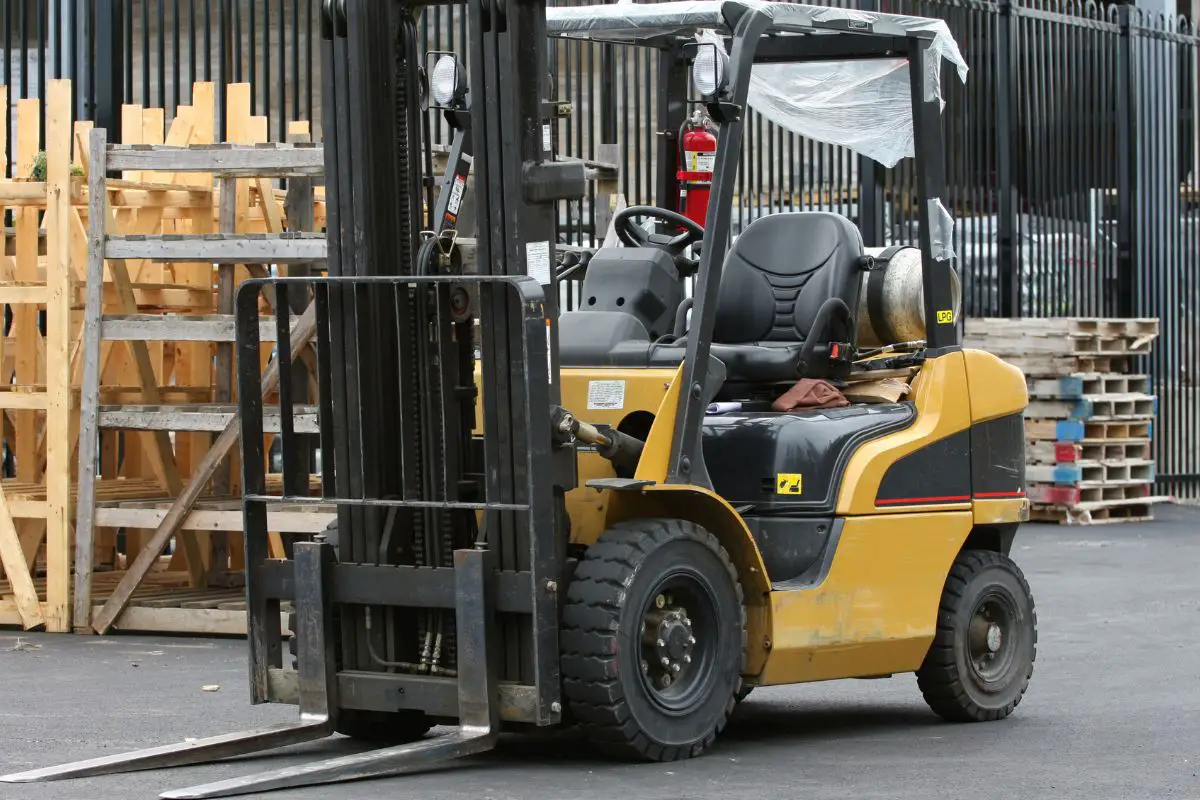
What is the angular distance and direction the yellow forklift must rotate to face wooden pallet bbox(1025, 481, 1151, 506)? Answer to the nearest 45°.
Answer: approximately 180°

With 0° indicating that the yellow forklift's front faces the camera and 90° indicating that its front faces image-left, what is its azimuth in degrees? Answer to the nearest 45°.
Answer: approximately 45°

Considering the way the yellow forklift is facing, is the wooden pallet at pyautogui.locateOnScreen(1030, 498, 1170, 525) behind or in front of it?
behind

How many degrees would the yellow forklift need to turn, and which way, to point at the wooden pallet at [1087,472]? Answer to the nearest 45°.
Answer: approximately 180°

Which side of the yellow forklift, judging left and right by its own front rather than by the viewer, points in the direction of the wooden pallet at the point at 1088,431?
back

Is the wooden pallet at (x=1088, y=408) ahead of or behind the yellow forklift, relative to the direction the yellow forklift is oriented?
behind

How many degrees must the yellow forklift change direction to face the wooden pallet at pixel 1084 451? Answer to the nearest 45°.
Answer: approximately 180°

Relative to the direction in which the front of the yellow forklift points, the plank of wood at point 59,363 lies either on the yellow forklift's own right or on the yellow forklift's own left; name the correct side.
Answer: on the yellow forklift's own right

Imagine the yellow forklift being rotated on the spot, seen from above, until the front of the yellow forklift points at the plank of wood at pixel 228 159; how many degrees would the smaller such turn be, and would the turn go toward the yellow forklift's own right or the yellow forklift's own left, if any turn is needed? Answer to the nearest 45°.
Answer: approximately 90° to the yellow forklift's own right
